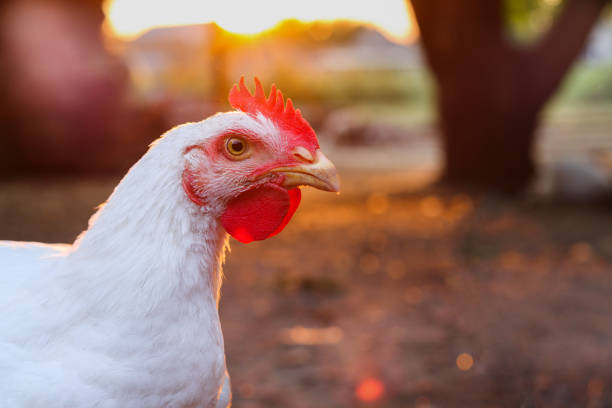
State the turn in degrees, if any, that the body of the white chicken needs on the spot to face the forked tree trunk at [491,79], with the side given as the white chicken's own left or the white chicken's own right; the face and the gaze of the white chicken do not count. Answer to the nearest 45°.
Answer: approximately 45° to the white chicken's own left

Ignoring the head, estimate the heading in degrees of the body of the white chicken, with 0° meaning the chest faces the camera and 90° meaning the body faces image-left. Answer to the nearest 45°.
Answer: approximately 270°

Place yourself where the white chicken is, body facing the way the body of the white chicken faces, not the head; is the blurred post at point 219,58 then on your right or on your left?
on your left

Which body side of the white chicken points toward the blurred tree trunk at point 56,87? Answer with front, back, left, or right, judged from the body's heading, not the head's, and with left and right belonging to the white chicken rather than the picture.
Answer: left
